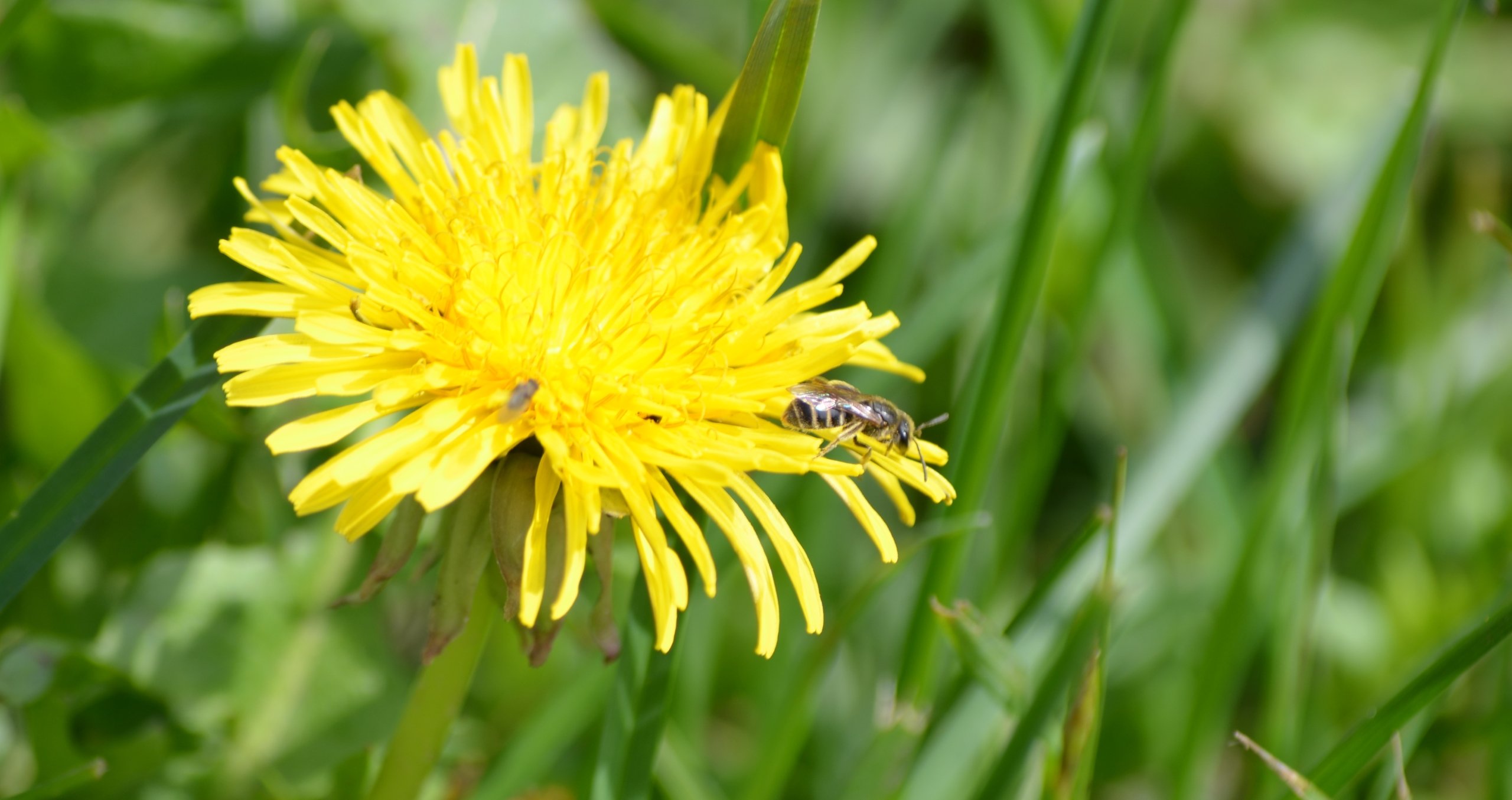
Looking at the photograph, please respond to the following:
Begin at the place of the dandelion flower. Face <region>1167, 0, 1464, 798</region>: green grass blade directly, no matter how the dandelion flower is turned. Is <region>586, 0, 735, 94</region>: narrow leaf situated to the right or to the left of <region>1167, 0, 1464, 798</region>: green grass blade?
left

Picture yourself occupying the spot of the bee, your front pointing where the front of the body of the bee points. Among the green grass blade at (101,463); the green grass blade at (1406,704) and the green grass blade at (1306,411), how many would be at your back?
1

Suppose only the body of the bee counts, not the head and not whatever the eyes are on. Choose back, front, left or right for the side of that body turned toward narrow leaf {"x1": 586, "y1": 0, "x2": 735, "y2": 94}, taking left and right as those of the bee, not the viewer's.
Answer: left

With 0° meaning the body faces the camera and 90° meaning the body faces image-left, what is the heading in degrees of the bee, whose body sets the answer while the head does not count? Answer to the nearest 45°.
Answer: approximately 270°

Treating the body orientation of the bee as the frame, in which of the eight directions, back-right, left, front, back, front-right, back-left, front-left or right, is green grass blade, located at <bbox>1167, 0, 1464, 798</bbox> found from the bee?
front-left

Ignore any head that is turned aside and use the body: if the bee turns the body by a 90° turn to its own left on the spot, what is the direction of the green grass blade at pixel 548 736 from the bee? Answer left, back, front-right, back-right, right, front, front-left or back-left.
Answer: left

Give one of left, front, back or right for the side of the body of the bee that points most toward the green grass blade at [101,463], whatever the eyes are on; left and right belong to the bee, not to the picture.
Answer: back
